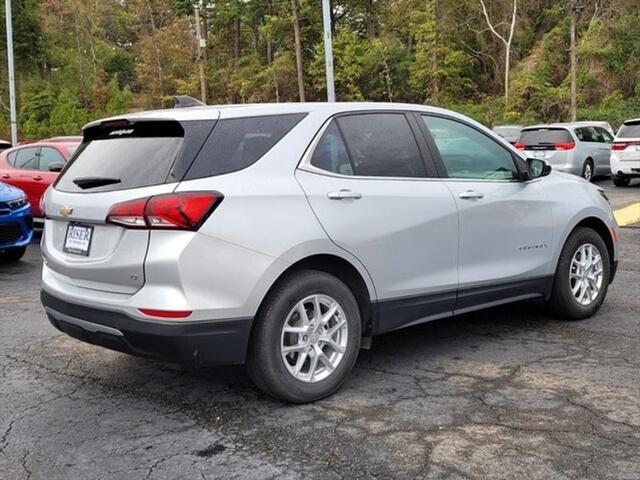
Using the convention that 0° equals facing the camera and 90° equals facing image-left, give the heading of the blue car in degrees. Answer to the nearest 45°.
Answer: approximately 315°

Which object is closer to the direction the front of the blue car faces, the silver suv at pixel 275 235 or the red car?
the silver suv

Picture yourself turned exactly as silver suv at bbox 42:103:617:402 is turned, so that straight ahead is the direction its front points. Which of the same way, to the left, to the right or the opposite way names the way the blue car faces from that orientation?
to the right

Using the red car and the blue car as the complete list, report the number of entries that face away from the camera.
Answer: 0

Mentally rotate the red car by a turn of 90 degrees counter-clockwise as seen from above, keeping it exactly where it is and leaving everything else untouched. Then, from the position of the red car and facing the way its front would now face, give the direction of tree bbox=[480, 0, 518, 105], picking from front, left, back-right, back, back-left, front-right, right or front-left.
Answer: front

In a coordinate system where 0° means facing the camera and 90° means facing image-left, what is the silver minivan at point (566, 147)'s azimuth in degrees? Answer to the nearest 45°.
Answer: approximately 225°

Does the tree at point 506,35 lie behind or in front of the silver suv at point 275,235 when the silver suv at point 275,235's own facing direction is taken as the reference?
in front

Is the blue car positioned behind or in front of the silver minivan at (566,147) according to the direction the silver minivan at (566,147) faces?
behind

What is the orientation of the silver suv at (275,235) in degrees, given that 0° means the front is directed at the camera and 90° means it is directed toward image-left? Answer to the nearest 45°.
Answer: approximately 225°

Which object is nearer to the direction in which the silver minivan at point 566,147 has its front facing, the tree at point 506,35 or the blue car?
the tree

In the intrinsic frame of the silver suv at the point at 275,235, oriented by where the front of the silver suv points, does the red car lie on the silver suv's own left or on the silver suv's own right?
on the silver suv's own left

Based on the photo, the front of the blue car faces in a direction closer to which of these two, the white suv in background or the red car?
the white suv in background

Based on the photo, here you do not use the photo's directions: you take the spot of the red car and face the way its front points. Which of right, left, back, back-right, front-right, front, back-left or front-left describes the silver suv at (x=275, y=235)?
front-right

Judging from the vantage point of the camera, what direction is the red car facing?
facing the viewer and to the right of the viewer

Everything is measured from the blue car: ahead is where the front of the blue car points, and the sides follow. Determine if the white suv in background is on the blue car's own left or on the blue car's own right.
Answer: on the blue car's own left

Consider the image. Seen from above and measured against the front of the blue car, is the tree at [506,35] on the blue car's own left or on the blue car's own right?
on the blue car's own left
